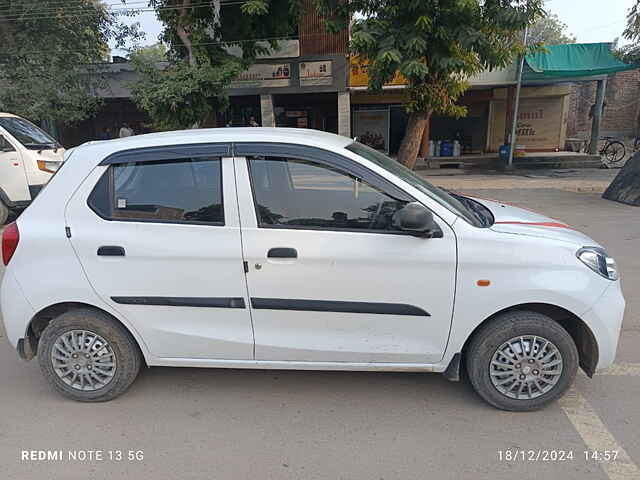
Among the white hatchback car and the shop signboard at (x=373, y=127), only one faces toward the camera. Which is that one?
the shop signboard

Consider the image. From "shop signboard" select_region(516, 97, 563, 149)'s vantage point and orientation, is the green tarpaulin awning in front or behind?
in front

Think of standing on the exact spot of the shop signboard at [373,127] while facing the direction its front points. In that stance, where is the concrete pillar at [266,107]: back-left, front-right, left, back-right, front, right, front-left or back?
front-right

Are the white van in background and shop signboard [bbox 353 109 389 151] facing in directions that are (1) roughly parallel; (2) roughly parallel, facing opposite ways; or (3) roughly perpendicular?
roughly perpendicular

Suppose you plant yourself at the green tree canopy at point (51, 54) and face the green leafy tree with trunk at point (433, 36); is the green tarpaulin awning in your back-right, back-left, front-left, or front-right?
front-left

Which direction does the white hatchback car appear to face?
to the viewer's right

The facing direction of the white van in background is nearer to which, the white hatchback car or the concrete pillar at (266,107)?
the white hatchback car

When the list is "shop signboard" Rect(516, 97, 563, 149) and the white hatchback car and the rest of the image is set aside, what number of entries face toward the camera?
1

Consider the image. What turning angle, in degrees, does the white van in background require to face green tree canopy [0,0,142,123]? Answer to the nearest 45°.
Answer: approximately 135° to its left

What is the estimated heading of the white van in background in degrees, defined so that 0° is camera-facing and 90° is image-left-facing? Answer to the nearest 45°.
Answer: approximately 315°

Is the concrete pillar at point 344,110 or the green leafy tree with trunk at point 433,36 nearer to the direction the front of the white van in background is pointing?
the green leafy tree with trunk

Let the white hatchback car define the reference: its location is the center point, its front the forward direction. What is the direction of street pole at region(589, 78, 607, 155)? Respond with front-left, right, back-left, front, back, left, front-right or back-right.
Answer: front-left

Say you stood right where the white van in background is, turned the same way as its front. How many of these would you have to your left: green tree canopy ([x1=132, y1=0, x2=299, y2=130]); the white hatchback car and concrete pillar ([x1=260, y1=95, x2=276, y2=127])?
2

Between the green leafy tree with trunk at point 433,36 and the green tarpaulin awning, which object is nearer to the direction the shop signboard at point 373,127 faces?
the green leafy tree with trunk

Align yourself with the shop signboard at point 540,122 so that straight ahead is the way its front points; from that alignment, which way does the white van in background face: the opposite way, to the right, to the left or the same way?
to the left

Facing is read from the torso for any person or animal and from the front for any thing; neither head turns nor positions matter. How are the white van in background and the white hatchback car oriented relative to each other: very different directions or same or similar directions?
same or similar directions

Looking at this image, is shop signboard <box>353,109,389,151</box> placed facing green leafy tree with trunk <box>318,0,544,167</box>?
no

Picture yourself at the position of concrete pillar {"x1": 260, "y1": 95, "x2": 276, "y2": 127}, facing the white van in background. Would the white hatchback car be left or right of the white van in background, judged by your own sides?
left

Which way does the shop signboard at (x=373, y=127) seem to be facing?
toward the camera

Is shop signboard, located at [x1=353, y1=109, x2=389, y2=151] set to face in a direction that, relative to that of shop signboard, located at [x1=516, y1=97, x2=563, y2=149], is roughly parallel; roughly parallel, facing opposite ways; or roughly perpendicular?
roughly parallel
